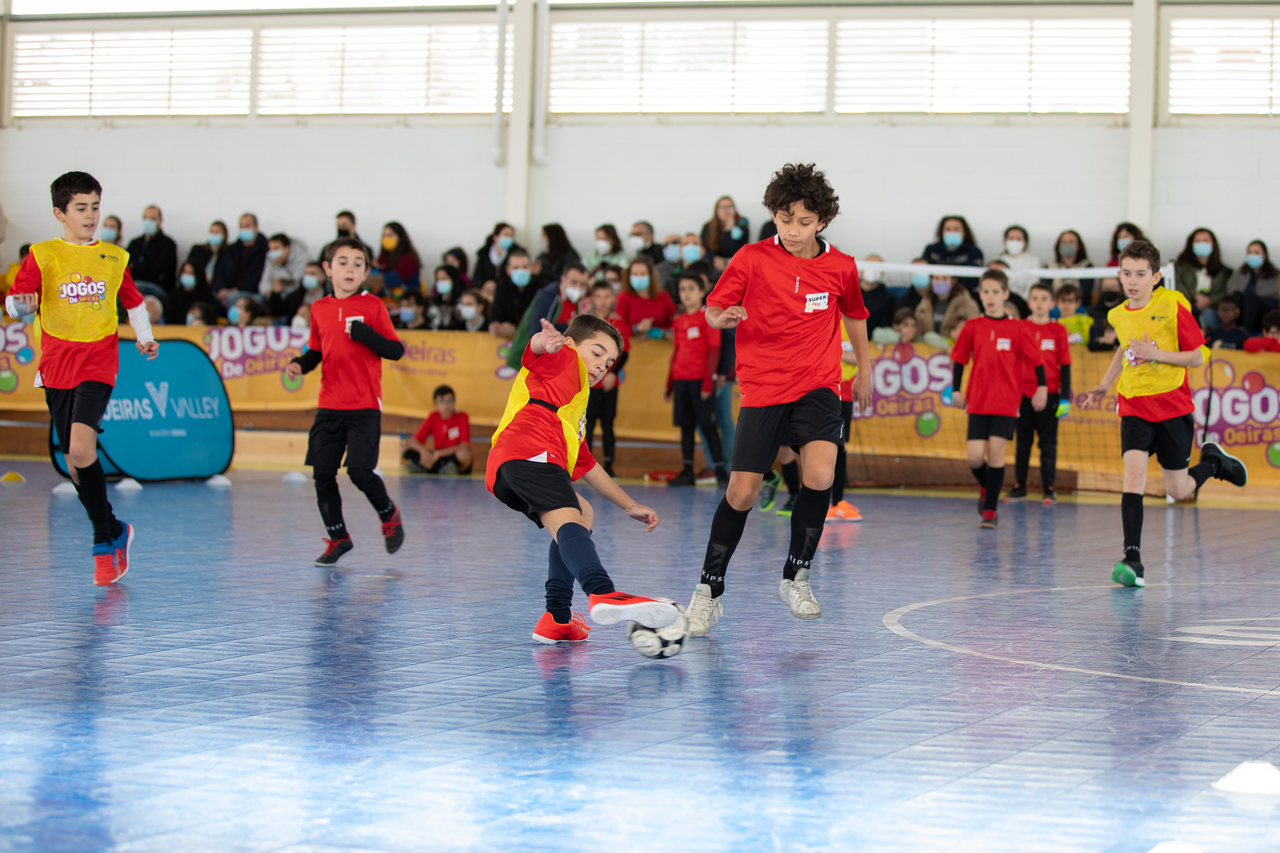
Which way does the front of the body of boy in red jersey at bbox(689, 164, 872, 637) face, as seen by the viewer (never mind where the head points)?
toward the camera

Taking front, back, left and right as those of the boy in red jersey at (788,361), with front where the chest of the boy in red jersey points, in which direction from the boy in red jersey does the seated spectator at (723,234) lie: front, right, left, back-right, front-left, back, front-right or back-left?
back

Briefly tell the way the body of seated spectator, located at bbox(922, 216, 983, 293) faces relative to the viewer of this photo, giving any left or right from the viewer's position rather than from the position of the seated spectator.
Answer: facing the viewer

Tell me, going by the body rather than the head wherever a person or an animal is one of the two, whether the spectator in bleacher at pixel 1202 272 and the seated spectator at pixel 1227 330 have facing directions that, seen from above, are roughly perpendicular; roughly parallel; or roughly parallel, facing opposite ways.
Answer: roughly parallel

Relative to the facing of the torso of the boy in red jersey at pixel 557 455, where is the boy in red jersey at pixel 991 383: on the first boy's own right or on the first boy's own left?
on the first boy's own left

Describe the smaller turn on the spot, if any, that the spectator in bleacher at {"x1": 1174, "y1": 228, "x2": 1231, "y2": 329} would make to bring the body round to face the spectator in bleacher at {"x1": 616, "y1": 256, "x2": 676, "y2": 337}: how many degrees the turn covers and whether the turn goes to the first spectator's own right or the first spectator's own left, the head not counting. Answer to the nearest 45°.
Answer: approximately 45° to the first spectator's own right

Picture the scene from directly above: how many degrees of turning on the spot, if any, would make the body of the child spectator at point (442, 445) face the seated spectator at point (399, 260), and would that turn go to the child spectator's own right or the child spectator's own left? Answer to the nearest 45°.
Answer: approximately 180°

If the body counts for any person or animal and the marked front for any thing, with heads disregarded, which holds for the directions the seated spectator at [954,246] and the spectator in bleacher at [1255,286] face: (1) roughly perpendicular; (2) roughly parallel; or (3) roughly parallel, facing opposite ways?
roughly parallel

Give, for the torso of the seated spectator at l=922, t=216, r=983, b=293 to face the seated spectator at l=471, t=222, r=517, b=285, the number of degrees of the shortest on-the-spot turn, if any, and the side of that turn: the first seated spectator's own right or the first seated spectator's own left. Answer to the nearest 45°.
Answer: approximately 90° to the first seated spectator's own right

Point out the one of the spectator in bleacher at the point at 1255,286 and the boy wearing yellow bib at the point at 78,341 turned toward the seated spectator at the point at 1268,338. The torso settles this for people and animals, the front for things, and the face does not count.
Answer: the spectator in bleacher
